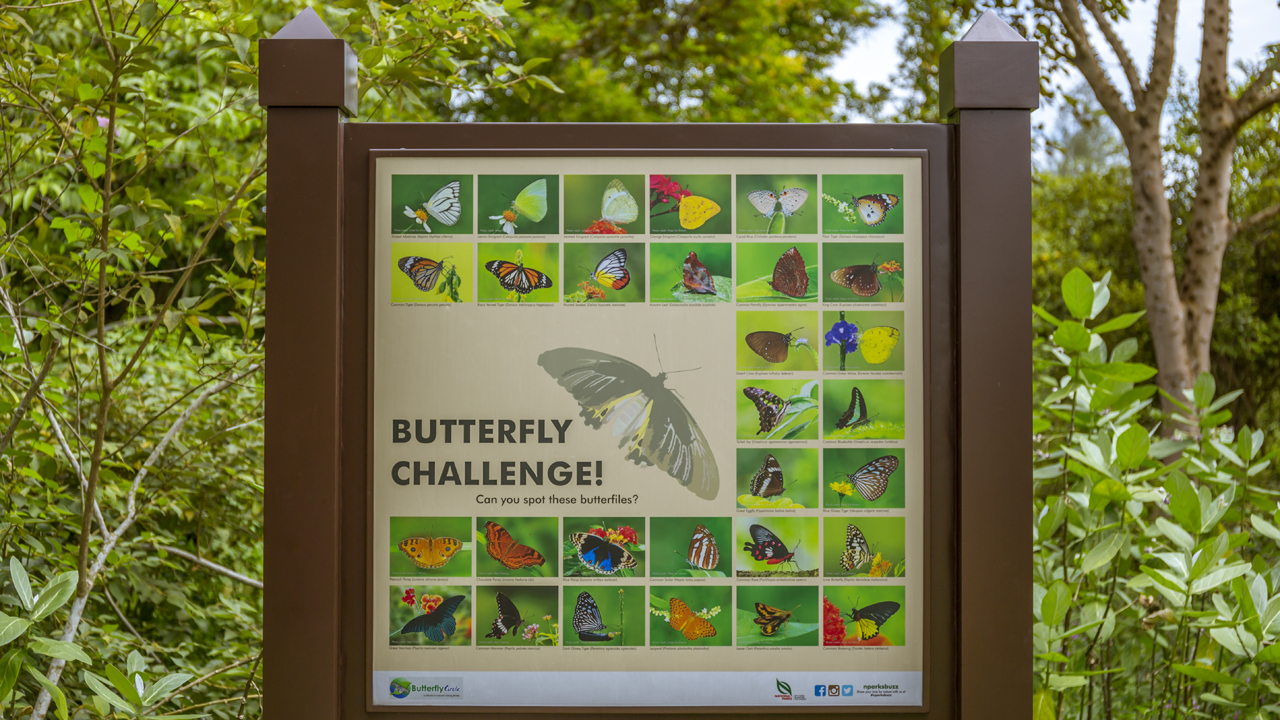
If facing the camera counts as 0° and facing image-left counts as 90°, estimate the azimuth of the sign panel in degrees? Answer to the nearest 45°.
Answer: approximately 0°

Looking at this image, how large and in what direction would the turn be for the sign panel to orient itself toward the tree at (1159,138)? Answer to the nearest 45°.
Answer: approximately 135° to its left

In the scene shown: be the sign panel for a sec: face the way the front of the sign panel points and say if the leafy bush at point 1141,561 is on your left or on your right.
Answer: on your left
